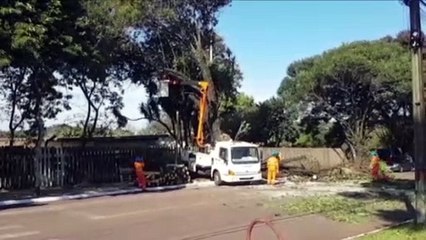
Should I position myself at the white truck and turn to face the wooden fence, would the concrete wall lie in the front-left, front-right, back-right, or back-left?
back-right

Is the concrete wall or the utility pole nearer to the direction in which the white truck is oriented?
the utility pole

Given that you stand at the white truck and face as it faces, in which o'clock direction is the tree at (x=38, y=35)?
The tree is roughly at 3 o'clock from the white truck.

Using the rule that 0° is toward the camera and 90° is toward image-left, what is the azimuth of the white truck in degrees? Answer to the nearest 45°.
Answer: approximately 315°

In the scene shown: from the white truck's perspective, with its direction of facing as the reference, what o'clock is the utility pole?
The utility pole is roughly at 1 o'clock from the white truck.

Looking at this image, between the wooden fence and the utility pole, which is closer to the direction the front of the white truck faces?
the utility pole

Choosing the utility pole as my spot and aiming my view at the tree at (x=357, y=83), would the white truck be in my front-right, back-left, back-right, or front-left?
front-left

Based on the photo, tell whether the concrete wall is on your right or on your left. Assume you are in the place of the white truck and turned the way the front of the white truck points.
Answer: on your left

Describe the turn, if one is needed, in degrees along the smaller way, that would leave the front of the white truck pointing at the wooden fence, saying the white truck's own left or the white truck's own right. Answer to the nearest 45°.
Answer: approximately 135° to the white truck's own right

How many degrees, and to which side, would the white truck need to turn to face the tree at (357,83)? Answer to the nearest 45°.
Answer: approximately 90° to its left

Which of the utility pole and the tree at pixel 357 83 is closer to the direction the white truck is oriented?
the utility pole
